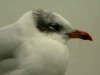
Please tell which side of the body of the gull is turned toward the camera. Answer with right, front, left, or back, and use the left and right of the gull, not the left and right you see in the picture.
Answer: right
